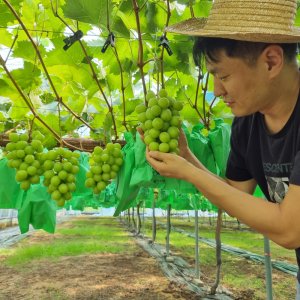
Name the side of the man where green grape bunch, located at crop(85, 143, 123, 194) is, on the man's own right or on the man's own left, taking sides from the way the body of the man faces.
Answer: on the man's own right

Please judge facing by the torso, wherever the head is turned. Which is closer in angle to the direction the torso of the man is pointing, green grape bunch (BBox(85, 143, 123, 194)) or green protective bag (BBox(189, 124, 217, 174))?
the green grape bunch

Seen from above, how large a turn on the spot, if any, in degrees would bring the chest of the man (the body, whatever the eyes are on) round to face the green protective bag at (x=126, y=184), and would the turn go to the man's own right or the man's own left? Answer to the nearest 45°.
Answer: approximately 90° to the man's own right

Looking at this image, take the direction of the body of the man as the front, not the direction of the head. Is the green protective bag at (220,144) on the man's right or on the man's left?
on the man's right

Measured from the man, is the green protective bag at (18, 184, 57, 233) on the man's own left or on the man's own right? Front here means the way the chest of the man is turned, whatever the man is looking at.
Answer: on the man's own right

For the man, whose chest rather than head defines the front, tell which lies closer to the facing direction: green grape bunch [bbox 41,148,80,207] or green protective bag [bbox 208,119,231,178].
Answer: the green grape bunch

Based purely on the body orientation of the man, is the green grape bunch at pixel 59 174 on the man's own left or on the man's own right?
on the man's own right

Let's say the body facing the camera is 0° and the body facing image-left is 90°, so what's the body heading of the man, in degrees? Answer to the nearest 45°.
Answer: approximately 45°

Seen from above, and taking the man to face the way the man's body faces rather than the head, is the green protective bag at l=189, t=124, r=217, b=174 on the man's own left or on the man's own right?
on the man's own right
